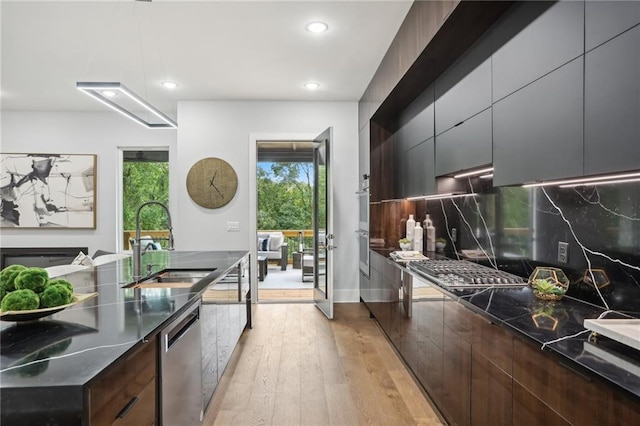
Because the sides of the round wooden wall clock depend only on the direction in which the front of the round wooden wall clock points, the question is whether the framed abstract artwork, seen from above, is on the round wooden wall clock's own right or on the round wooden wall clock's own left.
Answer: on the round wooden wall clock's own right

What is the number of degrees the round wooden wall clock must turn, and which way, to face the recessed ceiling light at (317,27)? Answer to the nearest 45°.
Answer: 0° — it already faces it

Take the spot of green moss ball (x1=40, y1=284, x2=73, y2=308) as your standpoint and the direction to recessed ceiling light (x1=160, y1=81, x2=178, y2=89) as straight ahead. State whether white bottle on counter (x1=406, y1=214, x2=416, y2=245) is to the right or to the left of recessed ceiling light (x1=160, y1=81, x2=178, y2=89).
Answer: right

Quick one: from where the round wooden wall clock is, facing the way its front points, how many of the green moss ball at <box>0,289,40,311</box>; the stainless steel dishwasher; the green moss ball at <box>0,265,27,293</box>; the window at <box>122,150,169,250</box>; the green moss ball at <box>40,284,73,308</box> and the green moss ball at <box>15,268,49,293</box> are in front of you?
5

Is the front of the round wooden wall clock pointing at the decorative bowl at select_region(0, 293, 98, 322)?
yes

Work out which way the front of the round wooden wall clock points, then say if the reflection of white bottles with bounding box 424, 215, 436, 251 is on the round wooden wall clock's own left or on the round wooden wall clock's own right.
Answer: on the round wooden wall clock's own left

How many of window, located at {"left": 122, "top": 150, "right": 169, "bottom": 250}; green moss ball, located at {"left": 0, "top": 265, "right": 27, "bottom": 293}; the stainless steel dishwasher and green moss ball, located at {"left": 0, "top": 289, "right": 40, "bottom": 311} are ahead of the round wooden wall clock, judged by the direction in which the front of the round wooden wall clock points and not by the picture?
3

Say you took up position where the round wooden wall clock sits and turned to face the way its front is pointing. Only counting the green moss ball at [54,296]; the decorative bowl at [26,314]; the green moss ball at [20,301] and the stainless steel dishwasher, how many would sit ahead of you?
4

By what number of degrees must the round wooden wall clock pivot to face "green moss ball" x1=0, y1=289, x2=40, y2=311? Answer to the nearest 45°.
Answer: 0° — it already faces it

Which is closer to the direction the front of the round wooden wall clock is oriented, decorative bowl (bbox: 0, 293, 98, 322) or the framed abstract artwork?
the decorative bowl

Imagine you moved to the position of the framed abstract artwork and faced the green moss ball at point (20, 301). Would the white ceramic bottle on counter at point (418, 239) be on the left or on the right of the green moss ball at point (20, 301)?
left

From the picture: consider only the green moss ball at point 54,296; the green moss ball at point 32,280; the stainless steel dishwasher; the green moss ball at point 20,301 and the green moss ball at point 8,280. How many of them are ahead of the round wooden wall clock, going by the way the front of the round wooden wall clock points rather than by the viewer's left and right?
5

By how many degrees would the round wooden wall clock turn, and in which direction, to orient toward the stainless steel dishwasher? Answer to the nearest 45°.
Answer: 0° — it already faces it

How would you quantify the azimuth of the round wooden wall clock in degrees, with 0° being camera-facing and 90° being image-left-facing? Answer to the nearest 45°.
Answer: approximately 0°

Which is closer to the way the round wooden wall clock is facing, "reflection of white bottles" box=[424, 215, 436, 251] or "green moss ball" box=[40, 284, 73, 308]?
the green moss ball
